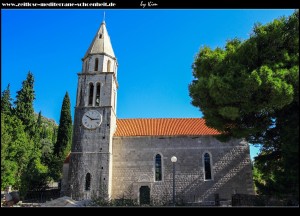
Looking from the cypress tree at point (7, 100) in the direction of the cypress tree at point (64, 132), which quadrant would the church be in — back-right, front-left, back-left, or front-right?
front-right

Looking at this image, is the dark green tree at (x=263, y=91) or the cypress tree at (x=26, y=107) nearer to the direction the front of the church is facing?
the dark green tree

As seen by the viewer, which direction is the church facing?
to the viewer's left

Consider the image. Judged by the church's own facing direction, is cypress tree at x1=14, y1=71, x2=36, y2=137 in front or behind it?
in front

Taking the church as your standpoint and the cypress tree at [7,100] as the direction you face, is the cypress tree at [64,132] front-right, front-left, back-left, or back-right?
front-right
